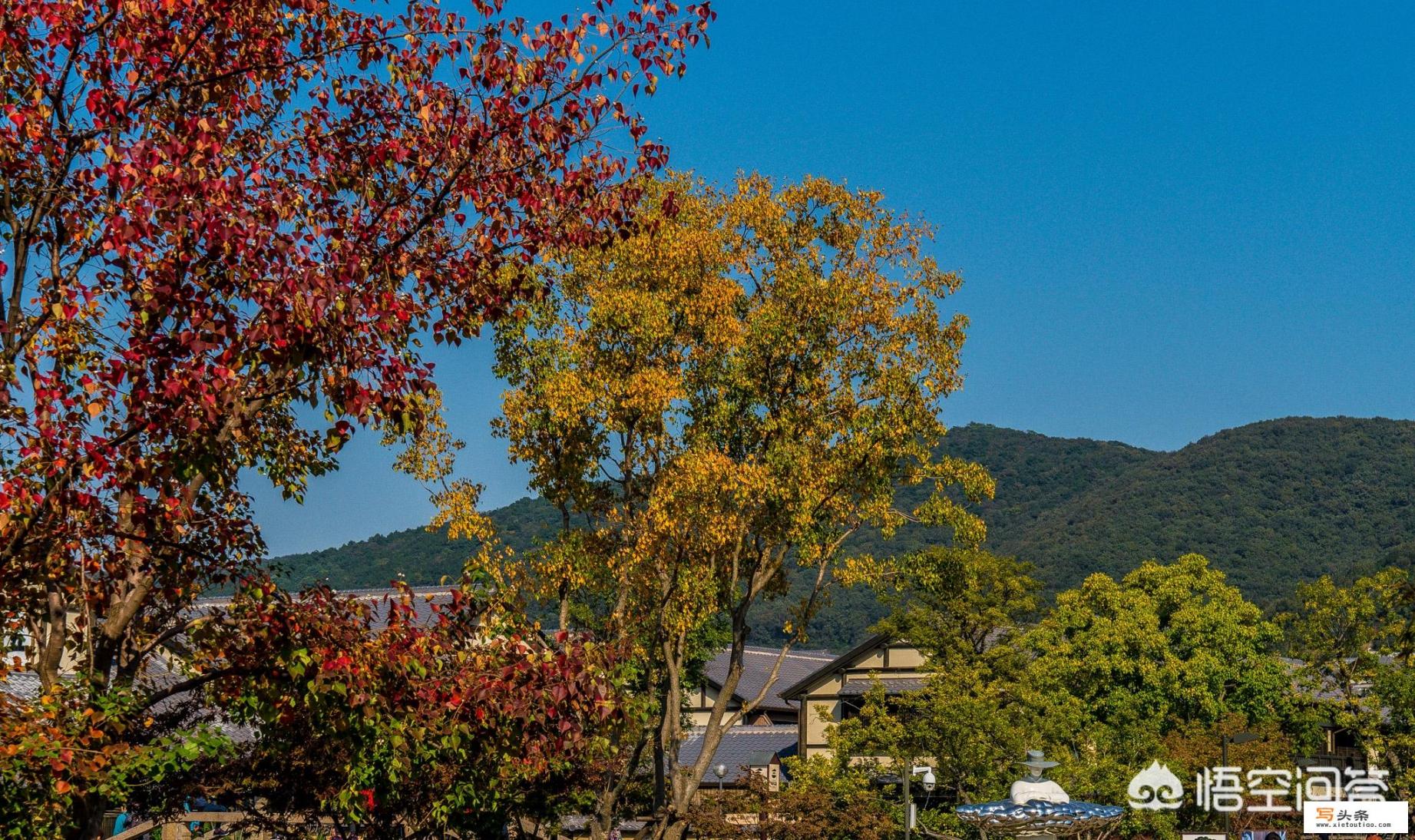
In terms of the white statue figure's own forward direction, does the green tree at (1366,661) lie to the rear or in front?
to the rear

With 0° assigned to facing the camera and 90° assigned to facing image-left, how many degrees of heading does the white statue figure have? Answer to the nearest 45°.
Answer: approximately 0°
